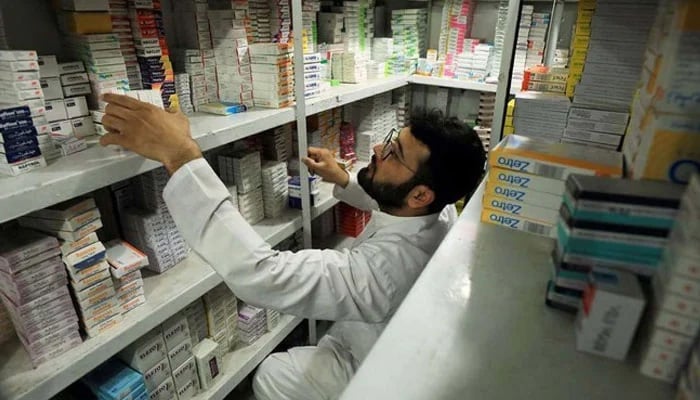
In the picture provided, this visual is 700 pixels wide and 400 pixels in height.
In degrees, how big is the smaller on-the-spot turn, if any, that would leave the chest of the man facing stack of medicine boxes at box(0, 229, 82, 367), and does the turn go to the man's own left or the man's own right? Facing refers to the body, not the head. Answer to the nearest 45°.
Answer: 0° — they already face it

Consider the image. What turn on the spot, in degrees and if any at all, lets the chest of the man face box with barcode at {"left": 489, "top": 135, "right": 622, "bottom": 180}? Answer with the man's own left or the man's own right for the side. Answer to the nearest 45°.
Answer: approximately 135° to the man's own left

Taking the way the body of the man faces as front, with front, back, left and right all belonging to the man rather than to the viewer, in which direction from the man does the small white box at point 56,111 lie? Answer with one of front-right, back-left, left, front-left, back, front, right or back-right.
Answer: front

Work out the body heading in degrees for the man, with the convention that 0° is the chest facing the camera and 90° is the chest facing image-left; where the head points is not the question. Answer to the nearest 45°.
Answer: approximately 90°

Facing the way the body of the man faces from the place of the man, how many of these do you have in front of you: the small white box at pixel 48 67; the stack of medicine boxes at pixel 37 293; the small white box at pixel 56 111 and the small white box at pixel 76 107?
4

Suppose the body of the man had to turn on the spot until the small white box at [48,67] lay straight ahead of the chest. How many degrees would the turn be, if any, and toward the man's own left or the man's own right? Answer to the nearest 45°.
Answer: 0° — they already face it

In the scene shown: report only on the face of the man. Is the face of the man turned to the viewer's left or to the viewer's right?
to the viewer's left

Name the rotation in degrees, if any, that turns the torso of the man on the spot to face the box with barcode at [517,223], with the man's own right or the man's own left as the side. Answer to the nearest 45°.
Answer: approximately 135° to the man's own left
